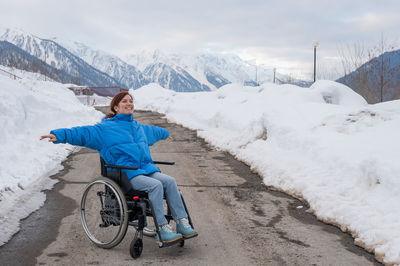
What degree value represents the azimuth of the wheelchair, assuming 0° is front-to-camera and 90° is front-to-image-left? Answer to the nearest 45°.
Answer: approximately 315°

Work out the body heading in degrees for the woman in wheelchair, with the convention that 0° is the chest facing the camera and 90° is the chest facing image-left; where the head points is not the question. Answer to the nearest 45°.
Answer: approximately 315°
